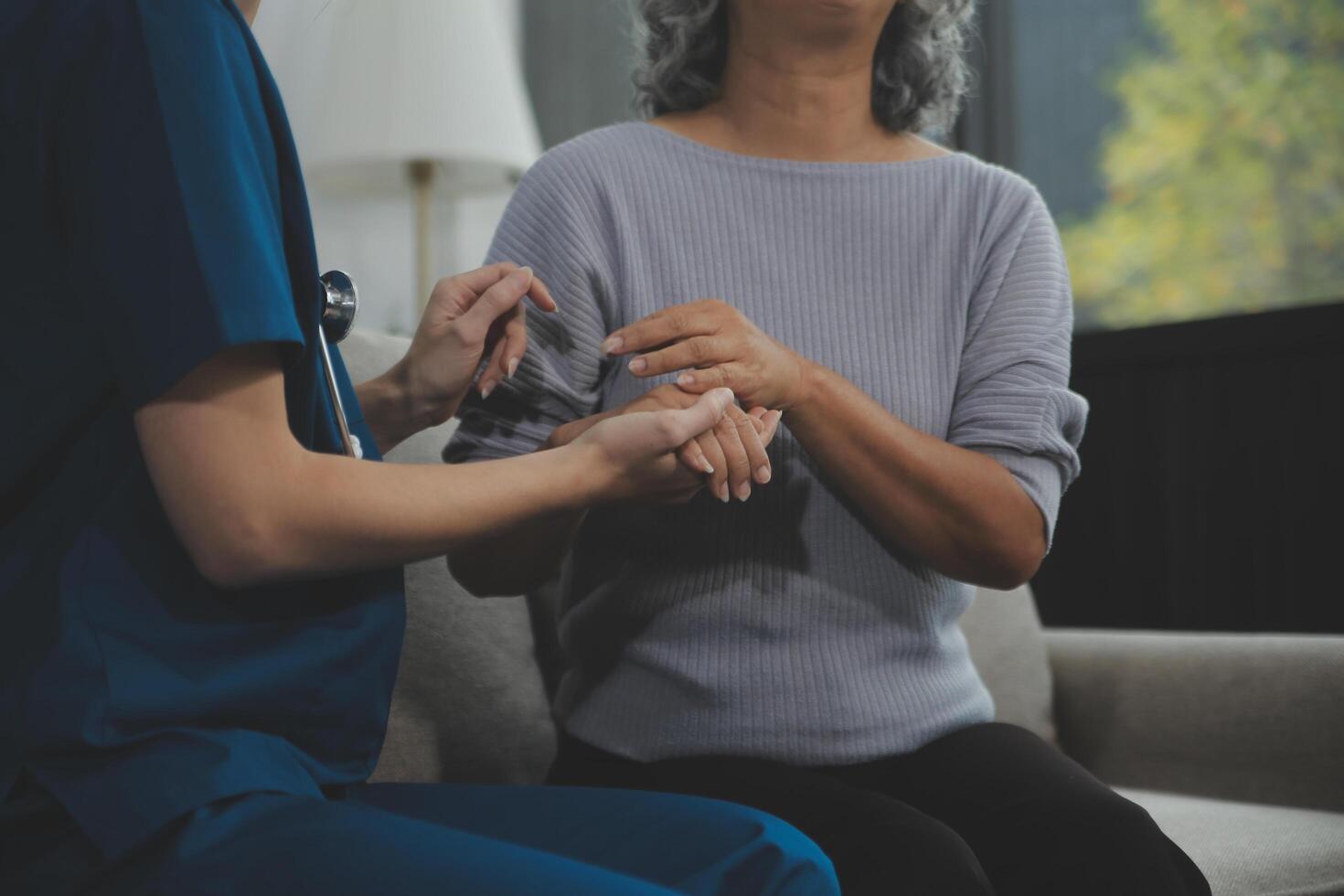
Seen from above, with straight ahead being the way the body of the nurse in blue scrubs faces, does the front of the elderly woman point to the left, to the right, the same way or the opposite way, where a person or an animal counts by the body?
to the right

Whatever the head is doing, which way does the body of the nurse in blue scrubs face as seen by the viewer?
to the viewer's right

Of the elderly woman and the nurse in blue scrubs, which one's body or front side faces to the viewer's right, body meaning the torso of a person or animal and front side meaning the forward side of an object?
the nurse in blue scrubs

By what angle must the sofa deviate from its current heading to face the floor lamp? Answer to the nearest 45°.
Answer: approximately 135° to its right

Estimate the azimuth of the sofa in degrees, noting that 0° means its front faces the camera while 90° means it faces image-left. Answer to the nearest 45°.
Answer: approximately 0°

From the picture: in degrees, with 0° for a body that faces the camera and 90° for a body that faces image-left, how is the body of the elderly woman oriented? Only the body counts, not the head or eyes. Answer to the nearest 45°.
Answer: approximately 0°

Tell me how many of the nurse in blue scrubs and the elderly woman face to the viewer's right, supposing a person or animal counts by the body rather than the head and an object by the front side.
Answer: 1
